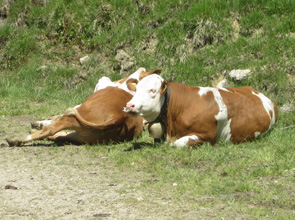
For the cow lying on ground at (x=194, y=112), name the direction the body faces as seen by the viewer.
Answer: to the viewer's left

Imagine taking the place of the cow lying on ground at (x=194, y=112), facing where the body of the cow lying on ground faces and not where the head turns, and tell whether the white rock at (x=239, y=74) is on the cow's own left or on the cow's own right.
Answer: on the cow's own right

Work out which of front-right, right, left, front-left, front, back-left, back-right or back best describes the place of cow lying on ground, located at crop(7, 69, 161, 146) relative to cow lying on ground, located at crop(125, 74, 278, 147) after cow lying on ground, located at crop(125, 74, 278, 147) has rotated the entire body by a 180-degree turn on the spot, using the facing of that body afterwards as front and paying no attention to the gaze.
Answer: back

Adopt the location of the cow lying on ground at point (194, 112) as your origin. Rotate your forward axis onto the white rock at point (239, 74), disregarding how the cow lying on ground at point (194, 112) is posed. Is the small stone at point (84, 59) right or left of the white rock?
left

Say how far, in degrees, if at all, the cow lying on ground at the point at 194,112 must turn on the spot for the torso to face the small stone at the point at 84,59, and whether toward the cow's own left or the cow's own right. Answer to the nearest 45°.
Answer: approximately 45° to the cow's own right
